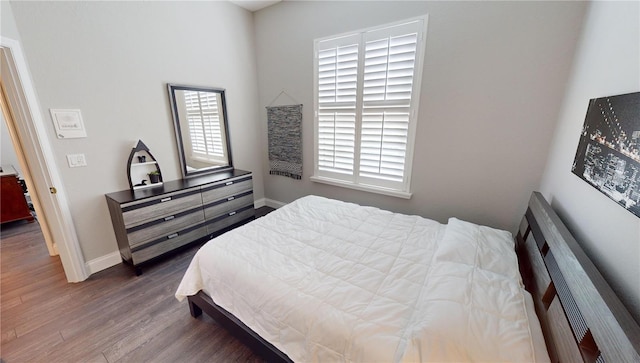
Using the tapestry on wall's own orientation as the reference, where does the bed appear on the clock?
The bed is roughly at 10 o'clock from the tapestry on wall.

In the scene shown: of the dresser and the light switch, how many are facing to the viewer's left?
0

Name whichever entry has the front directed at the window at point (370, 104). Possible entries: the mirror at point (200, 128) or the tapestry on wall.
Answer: the mirror

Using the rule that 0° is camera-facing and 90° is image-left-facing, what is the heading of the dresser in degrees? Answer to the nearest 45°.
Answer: approximately 315°

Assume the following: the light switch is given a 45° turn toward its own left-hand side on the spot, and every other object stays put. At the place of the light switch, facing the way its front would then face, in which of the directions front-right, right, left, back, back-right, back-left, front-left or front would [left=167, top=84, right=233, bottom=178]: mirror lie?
front-left

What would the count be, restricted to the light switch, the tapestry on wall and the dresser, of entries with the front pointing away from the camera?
0

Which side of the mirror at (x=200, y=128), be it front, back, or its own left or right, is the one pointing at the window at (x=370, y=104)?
front

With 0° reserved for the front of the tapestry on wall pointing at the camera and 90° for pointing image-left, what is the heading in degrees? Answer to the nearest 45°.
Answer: approximately 45°

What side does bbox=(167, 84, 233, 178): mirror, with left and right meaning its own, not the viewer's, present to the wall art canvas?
front

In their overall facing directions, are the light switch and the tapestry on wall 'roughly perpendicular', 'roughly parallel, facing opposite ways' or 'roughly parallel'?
roughly perpendicular

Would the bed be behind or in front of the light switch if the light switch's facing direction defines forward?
in front

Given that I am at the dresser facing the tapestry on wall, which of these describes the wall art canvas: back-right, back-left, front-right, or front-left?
front-right

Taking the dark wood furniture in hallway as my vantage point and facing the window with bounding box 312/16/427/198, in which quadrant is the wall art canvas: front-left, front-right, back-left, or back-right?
front-right

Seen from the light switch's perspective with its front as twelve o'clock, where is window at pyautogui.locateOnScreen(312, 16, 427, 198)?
The window is roughly at 10 o'clock from the light switch.

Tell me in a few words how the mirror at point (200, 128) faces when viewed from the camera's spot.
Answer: facing the viewer and to the right of the viewer

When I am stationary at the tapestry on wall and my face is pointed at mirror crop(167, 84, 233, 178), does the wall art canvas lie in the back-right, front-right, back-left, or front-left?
back-left

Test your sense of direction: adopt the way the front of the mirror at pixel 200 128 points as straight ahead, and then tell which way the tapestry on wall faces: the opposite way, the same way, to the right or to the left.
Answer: to the right
